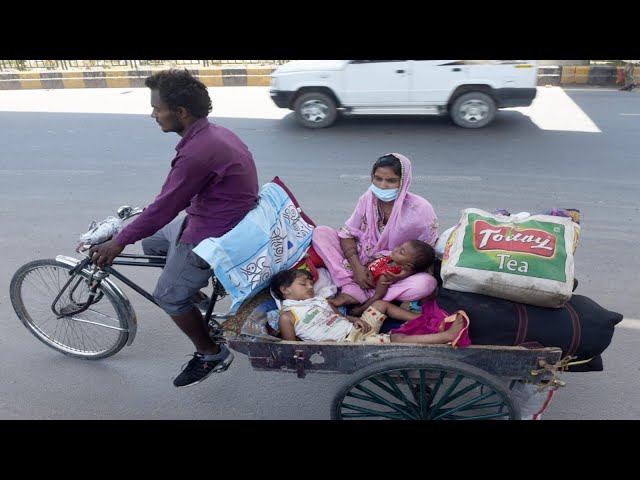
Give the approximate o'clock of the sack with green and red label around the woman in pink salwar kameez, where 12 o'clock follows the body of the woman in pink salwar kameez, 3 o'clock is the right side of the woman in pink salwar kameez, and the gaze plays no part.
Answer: The sack with green and red label is roughly at 9 o'clock from the woman in pink salwar kameez.

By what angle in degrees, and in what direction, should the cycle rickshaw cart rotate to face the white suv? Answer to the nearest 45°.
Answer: approximately 90° to its right

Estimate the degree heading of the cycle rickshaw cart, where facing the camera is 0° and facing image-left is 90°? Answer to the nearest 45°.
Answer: approximately 90°

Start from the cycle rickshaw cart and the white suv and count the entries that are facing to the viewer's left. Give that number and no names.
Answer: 2

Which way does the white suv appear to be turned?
to the viewer's left

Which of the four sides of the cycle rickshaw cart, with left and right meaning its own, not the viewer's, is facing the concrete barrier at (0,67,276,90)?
right
